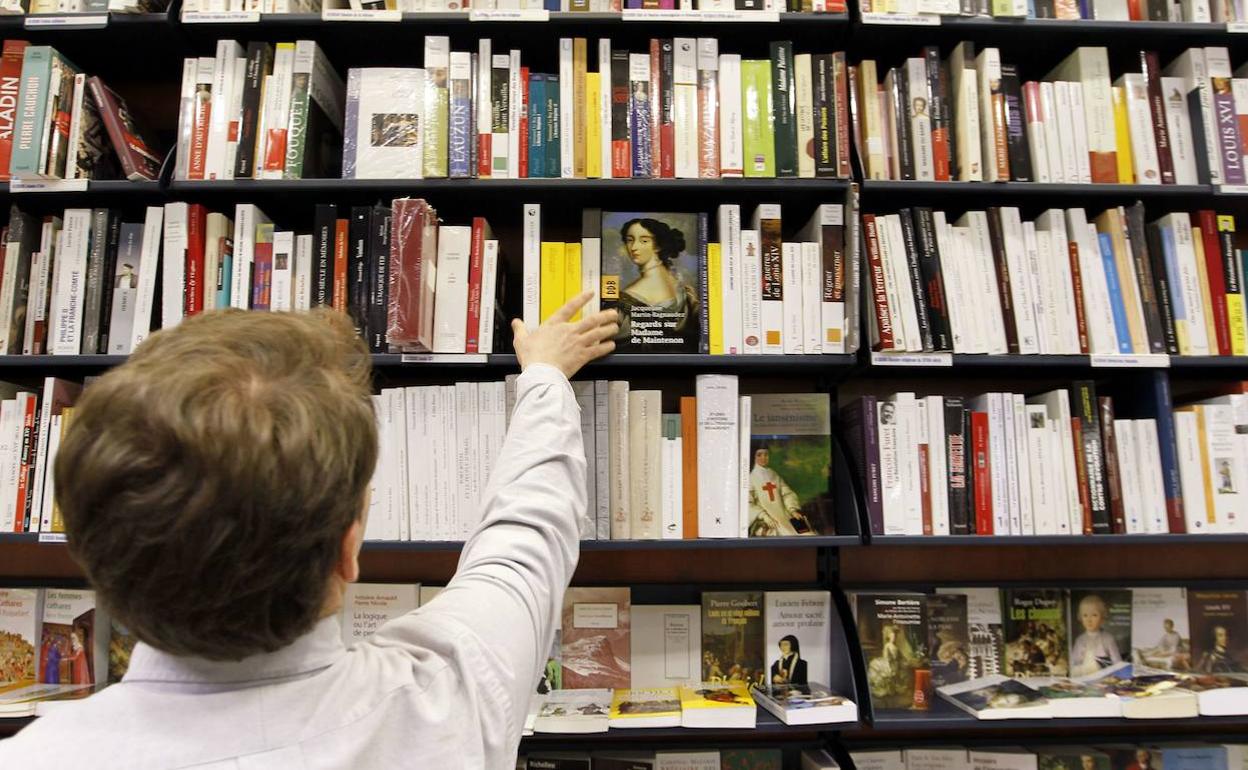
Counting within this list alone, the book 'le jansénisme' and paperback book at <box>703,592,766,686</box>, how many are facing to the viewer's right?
0

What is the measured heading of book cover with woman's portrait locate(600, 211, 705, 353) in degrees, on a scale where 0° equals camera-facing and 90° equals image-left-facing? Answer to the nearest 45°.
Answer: approximately 0°

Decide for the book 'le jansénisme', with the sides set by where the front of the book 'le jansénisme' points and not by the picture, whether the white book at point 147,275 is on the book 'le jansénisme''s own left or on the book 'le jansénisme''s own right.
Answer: on the book 'le jansénisme''s own right
